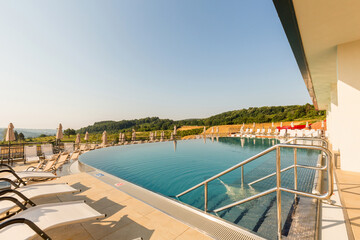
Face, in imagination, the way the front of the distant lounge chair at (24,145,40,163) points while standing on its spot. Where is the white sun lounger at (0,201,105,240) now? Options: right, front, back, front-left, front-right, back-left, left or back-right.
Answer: front-right

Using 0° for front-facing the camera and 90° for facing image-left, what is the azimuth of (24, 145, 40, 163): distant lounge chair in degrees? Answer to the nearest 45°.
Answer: approximately 315°
